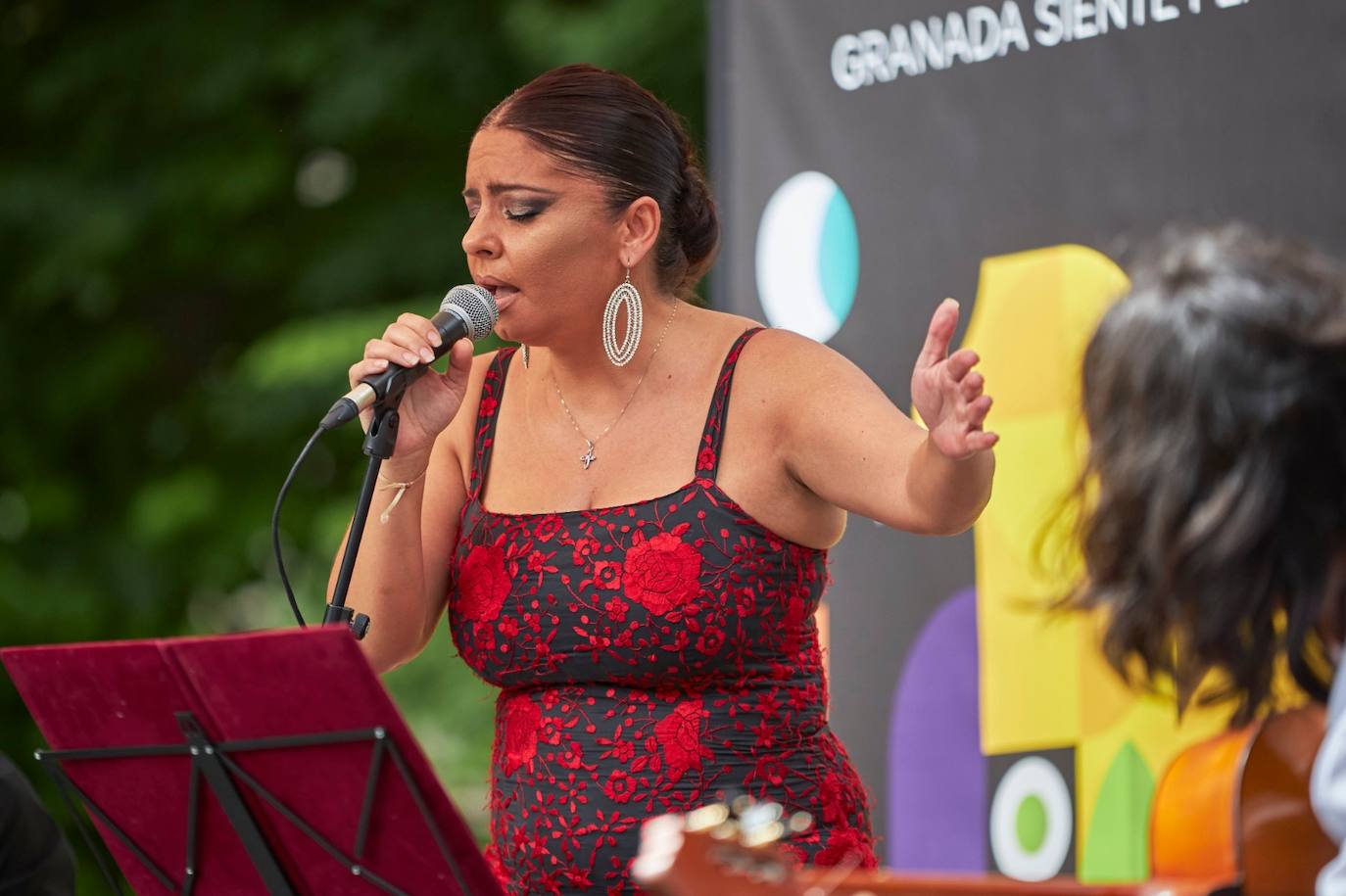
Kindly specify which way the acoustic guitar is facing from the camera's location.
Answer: facing away from the viewer and to the left of the viewer

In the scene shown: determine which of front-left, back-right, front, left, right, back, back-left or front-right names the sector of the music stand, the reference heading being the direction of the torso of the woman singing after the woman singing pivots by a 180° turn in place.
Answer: back

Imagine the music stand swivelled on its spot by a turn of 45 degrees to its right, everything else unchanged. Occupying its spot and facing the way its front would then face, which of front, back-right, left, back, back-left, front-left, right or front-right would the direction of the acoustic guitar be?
front-right

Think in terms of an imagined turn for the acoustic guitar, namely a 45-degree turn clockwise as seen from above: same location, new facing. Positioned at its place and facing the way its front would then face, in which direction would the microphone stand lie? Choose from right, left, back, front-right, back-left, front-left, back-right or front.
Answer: front-left

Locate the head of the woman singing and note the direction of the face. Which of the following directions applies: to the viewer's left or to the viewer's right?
to the viewer's left

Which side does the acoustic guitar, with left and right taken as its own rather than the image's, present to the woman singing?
front

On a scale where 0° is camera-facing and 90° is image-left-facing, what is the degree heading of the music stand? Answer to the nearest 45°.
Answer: approximately 225°

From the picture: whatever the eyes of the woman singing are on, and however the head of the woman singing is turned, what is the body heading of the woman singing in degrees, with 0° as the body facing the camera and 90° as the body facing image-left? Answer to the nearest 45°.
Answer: approximately 45°

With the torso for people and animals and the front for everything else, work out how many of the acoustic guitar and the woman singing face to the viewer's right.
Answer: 0
